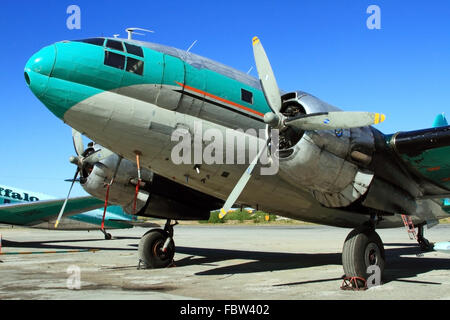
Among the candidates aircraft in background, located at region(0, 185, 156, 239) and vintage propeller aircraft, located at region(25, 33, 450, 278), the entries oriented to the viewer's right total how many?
0

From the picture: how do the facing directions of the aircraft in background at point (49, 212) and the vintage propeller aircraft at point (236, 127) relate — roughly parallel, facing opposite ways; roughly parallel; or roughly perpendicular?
roughly parallel

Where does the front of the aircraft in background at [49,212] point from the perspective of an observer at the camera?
facing the viewer and to the left of the viewer

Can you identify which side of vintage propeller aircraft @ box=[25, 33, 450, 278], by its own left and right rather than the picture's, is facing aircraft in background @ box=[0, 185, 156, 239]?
right
